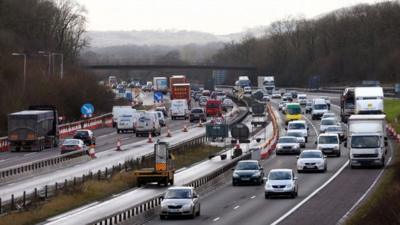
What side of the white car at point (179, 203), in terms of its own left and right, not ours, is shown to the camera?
front

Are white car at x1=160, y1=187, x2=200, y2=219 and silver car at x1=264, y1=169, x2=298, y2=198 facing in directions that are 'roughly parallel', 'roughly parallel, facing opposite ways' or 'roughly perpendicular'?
roughly parallel

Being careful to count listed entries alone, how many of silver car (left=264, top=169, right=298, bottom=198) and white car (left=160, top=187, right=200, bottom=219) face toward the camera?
2

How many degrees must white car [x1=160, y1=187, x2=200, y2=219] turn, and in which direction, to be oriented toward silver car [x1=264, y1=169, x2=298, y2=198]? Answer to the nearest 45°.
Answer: approximately 135° to its left

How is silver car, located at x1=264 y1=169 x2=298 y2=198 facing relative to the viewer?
toward the camera

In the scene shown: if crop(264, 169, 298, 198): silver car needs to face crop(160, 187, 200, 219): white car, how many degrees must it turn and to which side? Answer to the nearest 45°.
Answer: approximately 45° to its right
